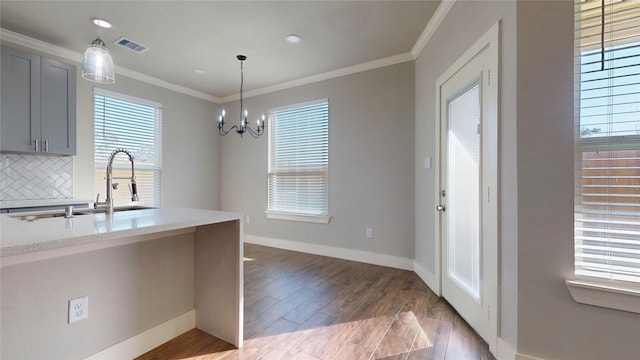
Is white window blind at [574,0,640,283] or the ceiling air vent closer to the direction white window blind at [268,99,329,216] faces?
the ceiling air vent

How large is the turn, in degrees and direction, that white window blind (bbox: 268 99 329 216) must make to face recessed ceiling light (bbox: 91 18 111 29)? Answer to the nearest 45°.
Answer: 0° — it already faces it

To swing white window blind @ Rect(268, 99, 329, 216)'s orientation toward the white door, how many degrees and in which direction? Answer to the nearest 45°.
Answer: approximately 90° to its left

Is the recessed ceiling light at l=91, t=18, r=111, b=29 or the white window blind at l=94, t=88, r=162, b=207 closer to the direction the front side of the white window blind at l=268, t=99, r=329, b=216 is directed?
the recessed ceiling light

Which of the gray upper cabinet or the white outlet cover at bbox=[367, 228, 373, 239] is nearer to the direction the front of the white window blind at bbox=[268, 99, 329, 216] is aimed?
the gray upper cabinet

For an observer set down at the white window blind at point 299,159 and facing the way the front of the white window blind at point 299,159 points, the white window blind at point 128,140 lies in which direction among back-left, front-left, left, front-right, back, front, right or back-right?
front-right

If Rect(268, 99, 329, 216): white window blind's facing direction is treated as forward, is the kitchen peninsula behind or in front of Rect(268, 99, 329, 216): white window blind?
in front

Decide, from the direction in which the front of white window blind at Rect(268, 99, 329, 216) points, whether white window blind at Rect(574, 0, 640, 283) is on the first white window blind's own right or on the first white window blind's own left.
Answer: on the first white window blind's own left

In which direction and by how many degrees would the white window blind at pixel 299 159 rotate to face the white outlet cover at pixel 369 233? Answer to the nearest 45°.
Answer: approximately 90° to its left

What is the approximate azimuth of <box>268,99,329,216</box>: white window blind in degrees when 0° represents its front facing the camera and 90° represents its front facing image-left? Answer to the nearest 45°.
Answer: approximately 45°

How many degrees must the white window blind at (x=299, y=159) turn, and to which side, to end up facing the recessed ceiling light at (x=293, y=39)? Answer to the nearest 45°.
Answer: approximately 45° to its left
